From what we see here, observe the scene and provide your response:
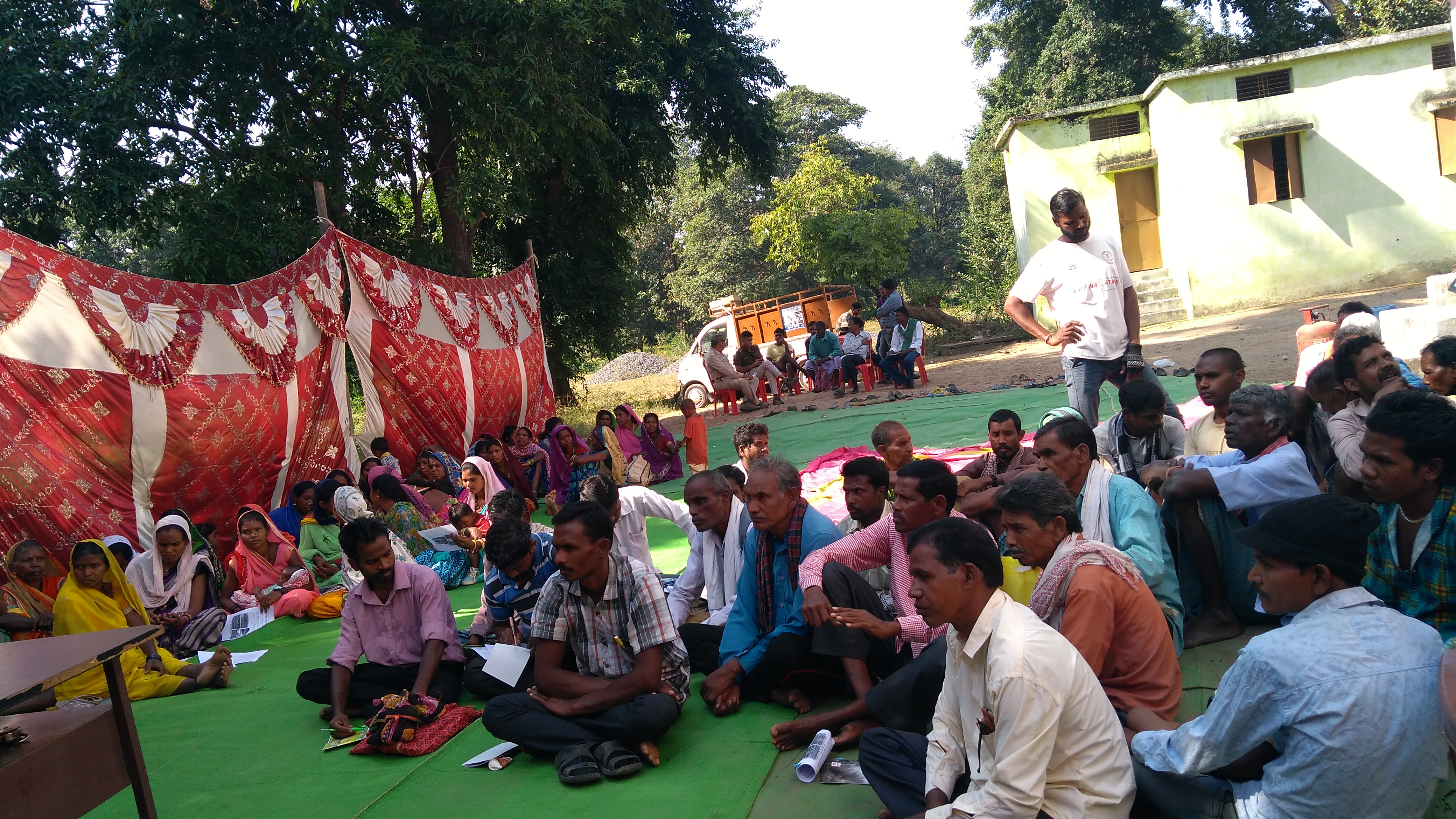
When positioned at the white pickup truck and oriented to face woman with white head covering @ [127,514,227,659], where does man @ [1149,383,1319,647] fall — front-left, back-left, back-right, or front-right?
front-left

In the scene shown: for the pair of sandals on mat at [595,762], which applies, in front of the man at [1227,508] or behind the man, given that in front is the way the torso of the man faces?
in front

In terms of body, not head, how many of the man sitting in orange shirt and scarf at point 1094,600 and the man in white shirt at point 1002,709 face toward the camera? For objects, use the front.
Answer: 0

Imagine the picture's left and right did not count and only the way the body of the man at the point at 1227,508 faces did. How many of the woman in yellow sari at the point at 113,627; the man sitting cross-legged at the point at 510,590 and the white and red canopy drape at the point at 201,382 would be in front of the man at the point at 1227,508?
3

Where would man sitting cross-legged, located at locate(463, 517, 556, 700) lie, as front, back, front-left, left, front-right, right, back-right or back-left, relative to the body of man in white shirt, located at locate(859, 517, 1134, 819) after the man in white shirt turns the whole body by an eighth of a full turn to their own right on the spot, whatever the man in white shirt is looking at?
front

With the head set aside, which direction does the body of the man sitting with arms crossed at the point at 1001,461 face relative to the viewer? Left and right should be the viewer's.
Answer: facing the viewer and to the left of the viewer

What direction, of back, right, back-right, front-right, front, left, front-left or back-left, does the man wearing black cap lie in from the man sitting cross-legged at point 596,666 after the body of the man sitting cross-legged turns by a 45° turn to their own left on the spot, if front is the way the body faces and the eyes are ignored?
front-left

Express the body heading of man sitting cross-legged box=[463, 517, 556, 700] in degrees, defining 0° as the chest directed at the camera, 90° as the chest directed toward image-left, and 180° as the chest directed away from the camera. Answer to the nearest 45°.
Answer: approximately 45°

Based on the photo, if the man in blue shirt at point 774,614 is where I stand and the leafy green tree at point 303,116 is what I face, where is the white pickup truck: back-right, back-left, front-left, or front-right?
front-right

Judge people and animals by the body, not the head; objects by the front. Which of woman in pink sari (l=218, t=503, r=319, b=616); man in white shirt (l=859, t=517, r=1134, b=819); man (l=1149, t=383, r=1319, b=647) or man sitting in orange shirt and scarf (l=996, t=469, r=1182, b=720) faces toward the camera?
the woman in pink sari

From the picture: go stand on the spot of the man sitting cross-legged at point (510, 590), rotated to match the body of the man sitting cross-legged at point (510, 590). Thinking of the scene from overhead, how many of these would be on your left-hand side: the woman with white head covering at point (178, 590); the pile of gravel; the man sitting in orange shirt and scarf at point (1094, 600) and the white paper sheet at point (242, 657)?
1

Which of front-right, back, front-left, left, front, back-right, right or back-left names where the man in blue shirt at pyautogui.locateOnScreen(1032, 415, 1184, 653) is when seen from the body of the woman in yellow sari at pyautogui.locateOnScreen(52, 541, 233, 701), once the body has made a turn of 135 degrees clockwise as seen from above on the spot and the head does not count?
back-left

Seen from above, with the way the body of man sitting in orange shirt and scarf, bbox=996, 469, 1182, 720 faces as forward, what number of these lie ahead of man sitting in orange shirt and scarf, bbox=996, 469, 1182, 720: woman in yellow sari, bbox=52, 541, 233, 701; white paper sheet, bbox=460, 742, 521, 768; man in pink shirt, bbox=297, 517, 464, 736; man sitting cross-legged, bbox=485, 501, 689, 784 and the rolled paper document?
5

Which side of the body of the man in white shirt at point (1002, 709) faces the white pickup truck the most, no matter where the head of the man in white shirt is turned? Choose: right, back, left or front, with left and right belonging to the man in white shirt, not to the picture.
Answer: right

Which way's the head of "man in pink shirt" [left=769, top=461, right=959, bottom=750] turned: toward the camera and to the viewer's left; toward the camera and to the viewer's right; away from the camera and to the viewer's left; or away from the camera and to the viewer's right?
toward the camera and to the viewer's left

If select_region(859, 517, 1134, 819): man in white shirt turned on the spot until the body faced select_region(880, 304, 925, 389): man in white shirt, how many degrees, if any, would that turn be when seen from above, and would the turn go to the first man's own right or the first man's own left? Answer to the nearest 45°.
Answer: approximately 90° to the first man's own right

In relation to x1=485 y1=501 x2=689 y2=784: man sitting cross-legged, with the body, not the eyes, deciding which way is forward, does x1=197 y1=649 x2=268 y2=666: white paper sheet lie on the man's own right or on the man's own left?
on the man's own right

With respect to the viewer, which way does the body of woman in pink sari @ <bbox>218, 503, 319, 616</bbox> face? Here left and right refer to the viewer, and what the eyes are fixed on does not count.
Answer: facing the viewer

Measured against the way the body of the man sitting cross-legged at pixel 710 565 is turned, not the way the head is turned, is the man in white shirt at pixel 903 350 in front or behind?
behind

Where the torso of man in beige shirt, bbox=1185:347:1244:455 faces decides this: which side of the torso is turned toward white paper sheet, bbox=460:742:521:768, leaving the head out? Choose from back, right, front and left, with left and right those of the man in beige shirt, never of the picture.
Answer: front
